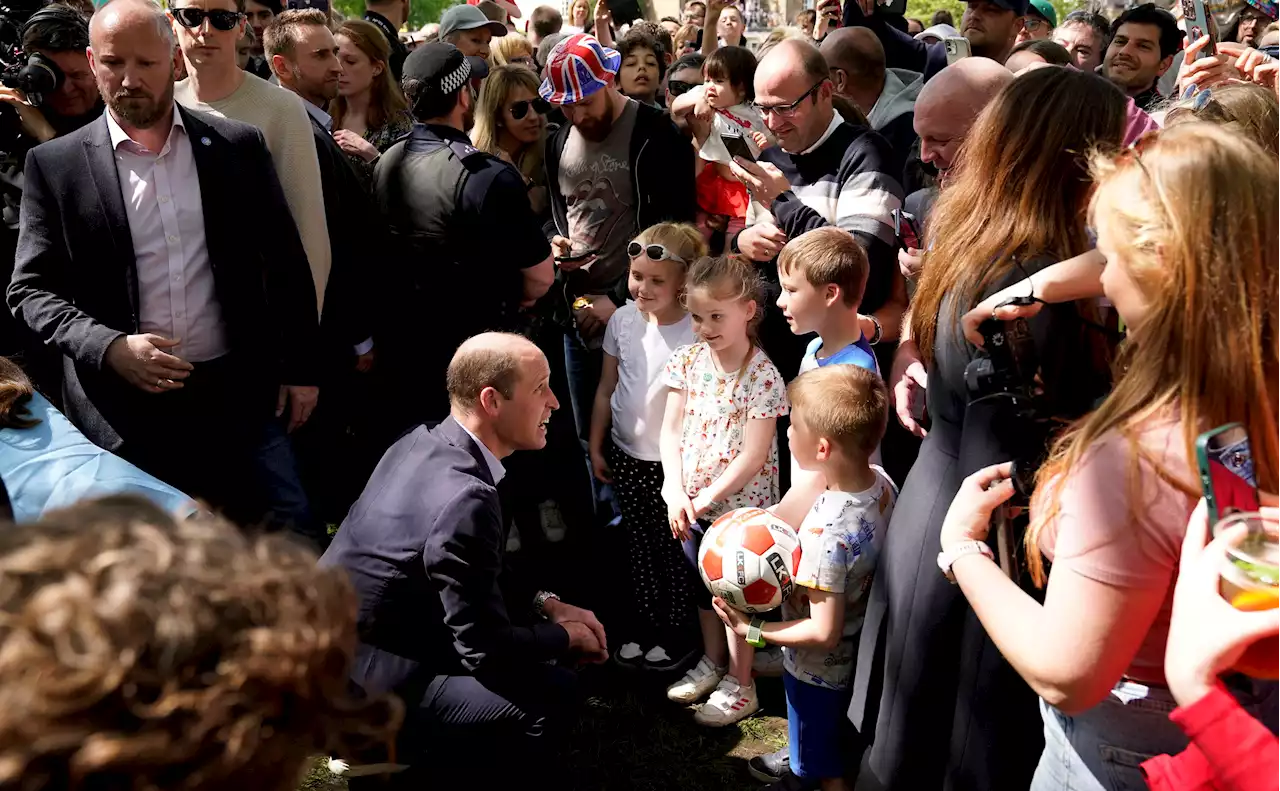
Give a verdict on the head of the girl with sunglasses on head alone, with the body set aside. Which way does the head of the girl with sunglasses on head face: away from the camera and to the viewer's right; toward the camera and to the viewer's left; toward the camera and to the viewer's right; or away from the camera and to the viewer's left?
toward the camera and to the viewer's left

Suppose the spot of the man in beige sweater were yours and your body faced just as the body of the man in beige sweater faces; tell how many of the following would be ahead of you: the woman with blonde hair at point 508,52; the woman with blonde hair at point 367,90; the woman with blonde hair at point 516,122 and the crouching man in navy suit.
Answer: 1

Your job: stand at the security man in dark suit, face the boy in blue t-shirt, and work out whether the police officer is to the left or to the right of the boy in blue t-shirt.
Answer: left

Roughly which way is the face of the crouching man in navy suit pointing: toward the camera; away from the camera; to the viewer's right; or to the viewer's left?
to the viewer's right

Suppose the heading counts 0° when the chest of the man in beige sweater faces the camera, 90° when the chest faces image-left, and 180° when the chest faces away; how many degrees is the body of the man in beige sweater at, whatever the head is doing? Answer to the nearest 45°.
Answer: approximately 0°

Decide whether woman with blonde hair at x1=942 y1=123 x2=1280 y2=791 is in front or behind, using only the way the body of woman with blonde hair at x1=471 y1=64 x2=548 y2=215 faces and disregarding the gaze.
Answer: in front

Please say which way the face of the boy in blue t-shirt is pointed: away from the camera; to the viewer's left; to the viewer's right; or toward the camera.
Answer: to the viewer's left

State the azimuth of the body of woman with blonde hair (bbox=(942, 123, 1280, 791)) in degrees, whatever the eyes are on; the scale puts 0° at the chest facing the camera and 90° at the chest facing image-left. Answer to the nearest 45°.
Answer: approximately 90°

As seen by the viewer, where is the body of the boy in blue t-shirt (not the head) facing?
to the viewer's left

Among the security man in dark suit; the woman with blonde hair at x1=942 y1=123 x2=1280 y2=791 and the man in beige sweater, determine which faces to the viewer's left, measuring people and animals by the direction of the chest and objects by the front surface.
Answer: the woman with blonde hair

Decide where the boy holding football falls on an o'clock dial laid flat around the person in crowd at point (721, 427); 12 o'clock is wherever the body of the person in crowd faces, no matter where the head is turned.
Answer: The boy holding football is roughly at 10 o'clock from the person in crowd.

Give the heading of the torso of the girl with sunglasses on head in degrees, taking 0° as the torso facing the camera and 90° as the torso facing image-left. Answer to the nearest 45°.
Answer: approximately 45°

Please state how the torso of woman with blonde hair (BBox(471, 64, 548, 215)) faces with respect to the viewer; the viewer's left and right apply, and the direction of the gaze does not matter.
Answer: facing the viewer and to the right of the viewer

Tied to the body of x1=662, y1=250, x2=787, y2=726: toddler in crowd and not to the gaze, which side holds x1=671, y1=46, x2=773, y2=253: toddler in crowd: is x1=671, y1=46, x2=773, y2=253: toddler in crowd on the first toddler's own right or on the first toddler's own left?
on the first toddler's own right
